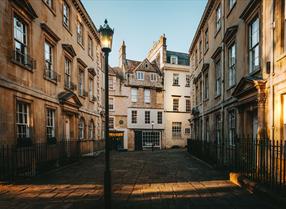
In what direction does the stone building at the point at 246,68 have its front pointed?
to the viewer's left

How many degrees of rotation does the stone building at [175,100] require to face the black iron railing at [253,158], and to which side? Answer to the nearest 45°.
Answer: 0° — it already faces it

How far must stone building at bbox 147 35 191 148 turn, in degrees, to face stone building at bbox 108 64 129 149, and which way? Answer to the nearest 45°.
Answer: approximately 45° to its right

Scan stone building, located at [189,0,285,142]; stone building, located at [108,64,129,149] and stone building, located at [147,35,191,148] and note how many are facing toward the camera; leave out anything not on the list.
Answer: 2

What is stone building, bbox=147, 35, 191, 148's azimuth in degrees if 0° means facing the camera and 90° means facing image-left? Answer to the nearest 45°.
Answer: approximately 0°

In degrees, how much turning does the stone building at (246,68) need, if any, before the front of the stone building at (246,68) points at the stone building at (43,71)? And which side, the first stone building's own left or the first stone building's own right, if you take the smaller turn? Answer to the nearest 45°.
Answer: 0° — it already faces it
